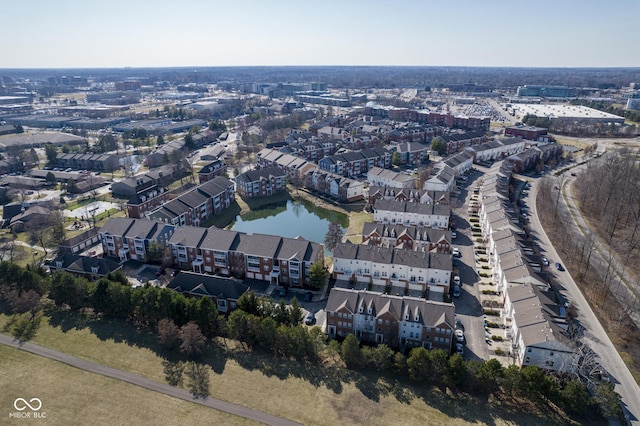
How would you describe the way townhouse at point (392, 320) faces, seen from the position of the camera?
facing the viewer

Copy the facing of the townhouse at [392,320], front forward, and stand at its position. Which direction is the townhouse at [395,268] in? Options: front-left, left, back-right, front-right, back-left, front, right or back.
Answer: back

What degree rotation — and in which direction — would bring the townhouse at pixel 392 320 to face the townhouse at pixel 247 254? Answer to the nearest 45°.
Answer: approximately 135° to its right

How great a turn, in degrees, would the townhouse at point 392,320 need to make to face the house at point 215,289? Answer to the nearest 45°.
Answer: approximately 90° to its right

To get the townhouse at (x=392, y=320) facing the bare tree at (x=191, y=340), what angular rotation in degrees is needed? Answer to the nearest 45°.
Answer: approximately 90° to its right

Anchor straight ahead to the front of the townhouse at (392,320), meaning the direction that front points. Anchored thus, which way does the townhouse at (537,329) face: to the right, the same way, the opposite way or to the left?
to the left
